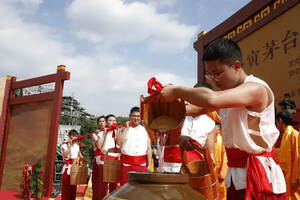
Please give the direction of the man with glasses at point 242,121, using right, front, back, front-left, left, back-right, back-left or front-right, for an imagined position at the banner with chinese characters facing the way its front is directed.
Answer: front-left

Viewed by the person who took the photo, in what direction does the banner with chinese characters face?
facing the viewer and to the left of the viewer

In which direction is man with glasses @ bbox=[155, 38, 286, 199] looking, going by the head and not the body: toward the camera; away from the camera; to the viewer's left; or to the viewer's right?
to the viewer's left

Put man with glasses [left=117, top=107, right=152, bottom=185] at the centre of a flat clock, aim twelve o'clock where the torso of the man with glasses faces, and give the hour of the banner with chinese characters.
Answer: The banner with chinese characters is roughly at 9 o'clock from the man with glasses.

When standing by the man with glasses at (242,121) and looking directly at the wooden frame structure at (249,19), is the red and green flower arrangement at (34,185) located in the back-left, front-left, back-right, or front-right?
front-left

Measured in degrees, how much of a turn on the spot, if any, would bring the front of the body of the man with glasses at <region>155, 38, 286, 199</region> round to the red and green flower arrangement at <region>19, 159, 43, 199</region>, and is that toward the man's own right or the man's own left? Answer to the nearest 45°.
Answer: approximately 45° to the man's own right

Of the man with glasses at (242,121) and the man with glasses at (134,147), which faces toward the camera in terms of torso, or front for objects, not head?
the man with glasses at (134,147)

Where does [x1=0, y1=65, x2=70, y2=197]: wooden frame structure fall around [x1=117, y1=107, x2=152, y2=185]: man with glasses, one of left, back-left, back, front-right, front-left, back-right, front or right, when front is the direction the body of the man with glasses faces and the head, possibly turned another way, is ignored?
back-right

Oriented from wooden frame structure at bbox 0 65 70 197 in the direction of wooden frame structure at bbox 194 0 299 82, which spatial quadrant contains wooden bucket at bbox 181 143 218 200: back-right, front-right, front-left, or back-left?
front-right

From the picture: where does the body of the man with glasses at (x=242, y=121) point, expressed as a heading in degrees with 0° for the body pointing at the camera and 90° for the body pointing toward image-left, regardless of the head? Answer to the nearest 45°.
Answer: approximately 90°

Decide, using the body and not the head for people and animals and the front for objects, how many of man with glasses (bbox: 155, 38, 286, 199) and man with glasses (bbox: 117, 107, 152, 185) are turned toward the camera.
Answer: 1

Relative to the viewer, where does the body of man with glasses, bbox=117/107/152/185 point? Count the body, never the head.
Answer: toward the camera

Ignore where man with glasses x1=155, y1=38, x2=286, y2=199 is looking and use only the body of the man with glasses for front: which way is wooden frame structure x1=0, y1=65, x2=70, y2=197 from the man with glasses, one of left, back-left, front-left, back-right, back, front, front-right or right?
front-right

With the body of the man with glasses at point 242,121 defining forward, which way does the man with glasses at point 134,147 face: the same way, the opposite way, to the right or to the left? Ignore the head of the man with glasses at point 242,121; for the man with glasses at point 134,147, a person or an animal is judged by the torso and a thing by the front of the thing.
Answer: to the left
